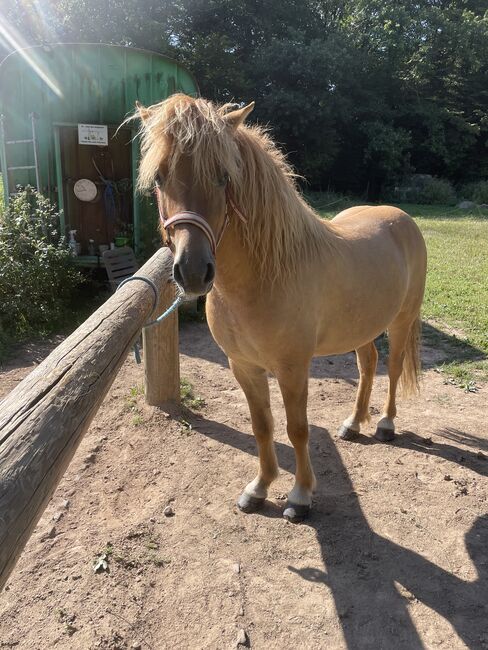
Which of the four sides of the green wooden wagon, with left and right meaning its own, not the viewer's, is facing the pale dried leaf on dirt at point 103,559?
front

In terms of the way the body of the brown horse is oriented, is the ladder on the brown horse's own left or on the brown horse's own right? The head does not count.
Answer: on the brown horse's own right

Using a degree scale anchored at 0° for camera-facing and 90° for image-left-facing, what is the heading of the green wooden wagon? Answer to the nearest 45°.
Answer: approximately 0°

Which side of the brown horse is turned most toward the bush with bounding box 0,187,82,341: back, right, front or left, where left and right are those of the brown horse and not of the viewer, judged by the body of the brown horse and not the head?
right

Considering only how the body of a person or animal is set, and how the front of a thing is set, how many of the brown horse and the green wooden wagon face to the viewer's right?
0

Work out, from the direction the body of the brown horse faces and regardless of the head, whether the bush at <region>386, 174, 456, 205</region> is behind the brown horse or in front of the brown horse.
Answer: behind

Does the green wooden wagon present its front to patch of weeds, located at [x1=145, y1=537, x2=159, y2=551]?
yes

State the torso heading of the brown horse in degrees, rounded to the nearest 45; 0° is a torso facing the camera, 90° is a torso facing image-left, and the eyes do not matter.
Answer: approximately 45°

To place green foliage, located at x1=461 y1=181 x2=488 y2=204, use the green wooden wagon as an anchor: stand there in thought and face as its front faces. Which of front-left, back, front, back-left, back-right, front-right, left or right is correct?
back-left
